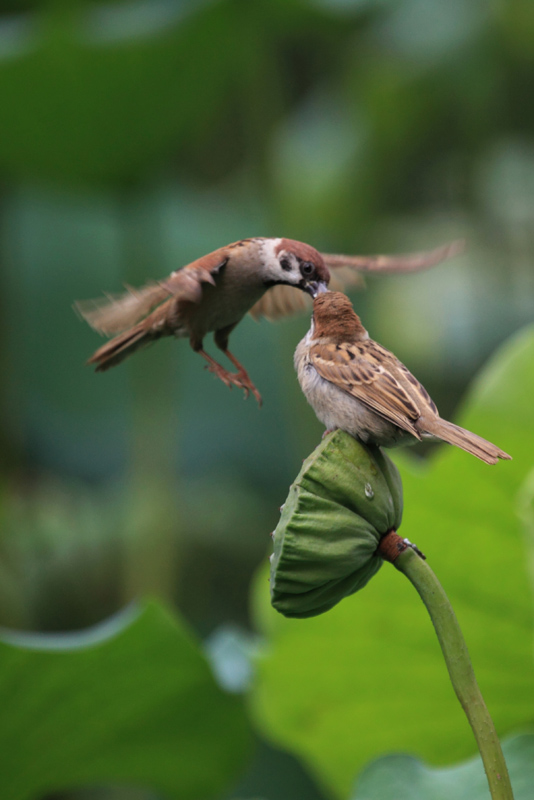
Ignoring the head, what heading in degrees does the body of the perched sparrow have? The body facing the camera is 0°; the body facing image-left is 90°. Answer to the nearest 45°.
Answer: approximately 135°
